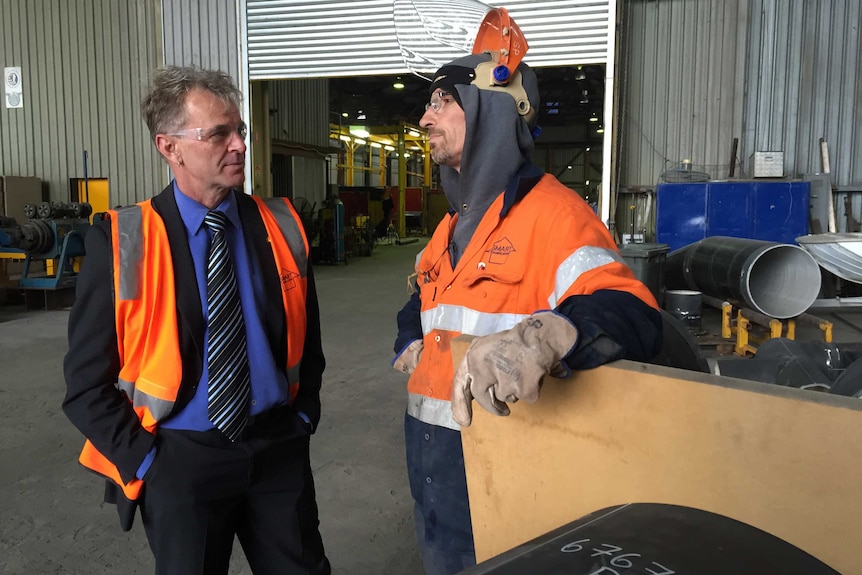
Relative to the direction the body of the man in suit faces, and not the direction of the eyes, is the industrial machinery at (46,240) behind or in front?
behind

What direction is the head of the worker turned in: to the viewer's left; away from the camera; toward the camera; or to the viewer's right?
to the viewer's left

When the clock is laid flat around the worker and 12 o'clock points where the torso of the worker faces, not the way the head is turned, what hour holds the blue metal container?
The blue metal container is roughly at 5 o'clock from the worker.

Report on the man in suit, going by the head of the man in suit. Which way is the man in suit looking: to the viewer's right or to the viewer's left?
to the viewer's right

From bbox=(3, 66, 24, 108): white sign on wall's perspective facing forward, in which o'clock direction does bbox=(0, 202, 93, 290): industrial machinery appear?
The industrial machinery is roughly at 12 o'clock from the white sign on wall.

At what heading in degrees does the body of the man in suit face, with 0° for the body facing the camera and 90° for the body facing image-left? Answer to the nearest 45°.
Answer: approximately 315°

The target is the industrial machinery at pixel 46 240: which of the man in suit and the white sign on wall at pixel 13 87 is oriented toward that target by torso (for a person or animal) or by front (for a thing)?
the white sign on wall

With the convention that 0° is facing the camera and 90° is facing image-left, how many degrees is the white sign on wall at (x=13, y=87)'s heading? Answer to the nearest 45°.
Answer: approximately 0°
